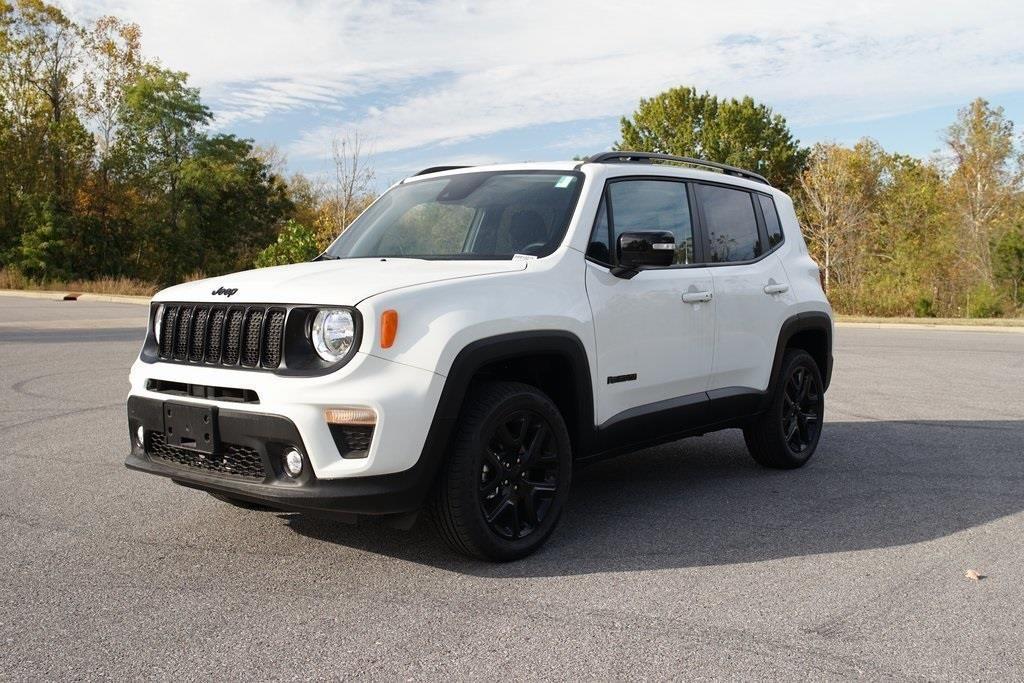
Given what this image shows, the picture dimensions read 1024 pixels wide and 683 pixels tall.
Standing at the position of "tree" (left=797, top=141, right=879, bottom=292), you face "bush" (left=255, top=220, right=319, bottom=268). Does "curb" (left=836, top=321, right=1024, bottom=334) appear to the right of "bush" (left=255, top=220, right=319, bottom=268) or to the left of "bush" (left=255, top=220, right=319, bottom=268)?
left

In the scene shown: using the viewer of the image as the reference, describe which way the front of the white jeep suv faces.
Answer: facing the viewer and to the left of the viewer

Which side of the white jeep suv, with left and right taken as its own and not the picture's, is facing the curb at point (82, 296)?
right

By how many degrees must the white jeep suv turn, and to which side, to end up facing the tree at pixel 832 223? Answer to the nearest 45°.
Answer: approximately 135° to its right

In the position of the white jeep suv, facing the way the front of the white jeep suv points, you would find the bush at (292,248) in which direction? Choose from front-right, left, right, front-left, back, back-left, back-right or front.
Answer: back-right

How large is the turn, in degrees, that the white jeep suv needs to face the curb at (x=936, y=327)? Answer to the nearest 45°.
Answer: approximately 180°
